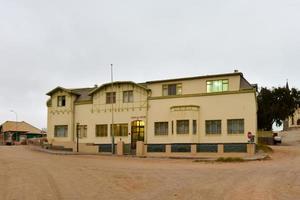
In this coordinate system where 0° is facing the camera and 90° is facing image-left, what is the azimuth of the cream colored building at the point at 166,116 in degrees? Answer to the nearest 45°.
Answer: approximately 0°
